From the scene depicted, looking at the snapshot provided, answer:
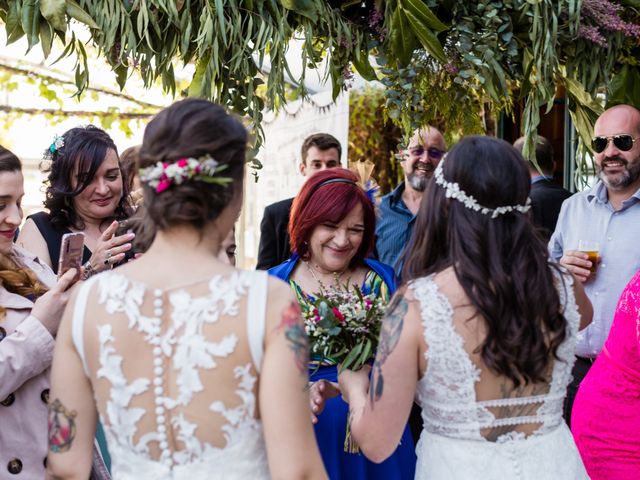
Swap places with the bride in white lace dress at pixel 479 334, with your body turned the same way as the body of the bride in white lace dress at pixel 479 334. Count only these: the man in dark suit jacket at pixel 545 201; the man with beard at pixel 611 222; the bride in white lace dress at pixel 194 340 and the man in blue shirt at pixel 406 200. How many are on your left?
1

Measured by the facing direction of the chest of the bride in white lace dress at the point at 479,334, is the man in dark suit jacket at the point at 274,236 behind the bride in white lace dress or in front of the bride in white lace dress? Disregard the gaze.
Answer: in front

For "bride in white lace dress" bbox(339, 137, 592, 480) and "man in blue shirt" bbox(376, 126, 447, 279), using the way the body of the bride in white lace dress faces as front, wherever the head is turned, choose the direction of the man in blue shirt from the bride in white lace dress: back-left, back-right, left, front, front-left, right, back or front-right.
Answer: front-right

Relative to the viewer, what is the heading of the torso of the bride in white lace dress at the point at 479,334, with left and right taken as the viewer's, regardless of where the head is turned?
facing away from the viewer and to the left of the viewer

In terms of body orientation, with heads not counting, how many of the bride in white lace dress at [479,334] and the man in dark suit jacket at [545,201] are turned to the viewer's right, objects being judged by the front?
0

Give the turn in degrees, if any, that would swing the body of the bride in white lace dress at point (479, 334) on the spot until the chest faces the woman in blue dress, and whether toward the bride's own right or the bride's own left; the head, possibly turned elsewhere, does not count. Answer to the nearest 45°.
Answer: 0° — they already face them

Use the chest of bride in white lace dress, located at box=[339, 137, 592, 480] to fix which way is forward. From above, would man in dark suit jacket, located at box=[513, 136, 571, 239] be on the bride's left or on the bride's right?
on the bride's right

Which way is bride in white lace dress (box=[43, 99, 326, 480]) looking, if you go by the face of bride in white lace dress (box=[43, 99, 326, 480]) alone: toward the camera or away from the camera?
away from the camera

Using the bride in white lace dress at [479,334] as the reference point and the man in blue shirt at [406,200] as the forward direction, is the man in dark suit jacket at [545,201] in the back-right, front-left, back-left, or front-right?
front-right

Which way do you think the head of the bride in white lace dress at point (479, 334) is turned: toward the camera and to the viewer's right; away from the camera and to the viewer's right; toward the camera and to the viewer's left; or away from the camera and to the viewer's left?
away from the camera and to the viewer's left
